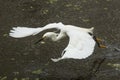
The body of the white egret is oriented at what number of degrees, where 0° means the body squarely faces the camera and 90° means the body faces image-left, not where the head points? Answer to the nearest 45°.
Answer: approximately 90°
